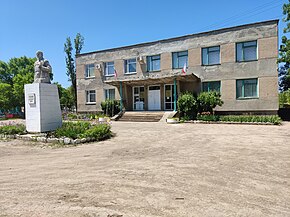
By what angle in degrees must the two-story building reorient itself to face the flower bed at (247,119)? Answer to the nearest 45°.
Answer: approximately 90° to its left

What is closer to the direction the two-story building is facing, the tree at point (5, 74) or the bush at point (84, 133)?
the bush

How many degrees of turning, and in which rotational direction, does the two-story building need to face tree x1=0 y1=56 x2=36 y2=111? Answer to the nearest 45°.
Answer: approximately 45° to its right

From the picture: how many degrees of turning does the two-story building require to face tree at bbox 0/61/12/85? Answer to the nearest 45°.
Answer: approximately 90° to its right

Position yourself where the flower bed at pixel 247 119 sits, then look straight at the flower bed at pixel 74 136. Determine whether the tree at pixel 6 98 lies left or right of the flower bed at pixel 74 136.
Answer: right

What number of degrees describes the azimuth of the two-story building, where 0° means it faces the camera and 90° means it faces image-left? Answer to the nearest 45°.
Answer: approximately 45°

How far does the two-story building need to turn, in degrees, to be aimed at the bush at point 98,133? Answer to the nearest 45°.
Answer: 0° — it already faces it

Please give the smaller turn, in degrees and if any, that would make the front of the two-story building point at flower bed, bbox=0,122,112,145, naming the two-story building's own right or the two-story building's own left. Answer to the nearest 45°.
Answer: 0° — it already faces it
